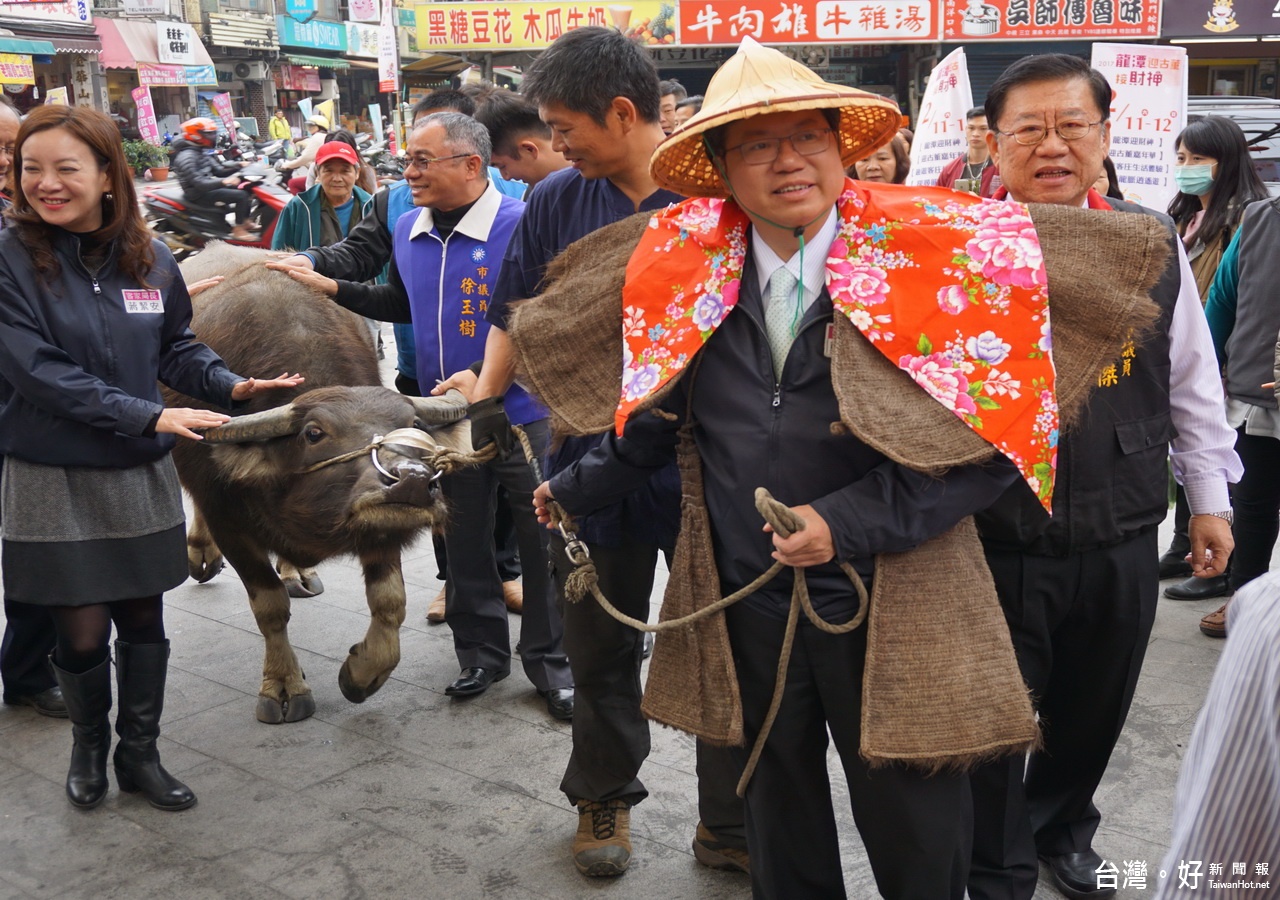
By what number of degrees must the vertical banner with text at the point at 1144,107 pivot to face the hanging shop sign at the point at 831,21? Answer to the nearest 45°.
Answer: approximately 180°

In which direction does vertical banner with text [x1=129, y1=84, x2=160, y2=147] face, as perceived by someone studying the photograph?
facing the viewer

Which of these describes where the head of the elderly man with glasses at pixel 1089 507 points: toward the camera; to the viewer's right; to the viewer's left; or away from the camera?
toward the camera

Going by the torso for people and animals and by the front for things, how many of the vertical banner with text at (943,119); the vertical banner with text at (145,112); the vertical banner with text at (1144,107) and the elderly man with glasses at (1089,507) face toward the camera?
4

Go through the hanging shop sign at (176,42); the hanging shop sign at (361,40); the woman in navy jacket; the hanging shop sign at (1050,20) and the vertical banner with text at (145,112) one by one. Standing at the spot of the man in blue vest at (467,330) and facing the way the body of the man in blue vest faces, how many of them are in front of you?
1

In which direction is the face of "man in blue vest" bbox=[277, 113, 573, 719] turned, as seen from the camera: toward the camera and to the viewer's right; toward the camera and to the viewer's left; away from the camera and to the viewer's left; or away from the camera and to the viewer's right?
toward the camera and to the viewer's left

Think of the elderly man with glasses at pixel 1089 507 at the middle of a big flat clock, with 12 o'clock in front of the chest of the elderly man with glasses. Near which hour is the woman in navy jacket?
The woman in navy jacket is roughly at 3 o'clock from the elderly man with glasses.

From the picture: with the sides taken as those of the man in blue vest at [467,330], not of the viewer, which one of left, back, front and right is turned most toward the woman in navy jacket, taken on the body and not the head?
front

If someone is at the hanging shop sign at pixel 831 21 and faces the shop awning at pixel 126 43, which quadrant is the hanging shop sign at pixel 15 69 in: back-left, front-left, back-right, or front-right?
front-left

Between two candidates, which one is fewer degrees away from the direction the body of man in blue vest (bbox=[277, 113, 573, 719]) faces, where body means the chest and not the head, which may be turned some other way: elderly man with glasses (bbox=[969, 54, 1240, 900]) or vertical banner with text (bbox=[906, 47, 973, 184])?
the elderly man with glasses

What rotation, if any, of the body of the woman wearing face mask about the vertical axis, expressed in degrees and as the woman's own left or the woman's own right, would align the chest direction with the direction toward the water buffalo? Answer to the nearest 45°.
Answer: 0° — they already face it

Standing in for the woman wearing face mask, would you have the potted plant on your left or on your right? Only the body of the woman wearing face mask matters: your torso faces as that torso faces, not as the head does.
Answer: on your right

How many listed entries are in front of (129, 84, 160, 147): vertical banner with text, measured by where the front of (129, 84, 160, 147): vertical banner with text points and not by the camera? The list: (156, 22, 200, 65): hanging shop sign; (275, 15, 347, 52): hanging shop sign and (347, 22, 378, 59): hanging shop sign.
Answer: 0

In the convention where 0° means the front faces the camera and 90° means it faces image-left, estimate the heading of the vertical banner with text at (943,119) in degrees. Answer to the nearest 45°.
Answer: approximately 0°

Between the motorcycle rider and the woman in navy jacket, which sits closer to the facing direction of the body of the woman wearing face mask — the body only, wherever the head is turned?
the woman in navy jacket

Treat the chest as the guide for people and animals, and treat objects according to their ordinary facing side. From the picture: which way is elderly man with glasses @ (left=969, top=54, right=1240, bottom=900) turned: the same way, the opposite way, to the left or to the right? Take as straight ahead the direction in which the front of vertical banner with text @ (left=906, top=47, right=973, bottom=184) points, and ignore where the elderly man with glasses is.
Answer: the same way
